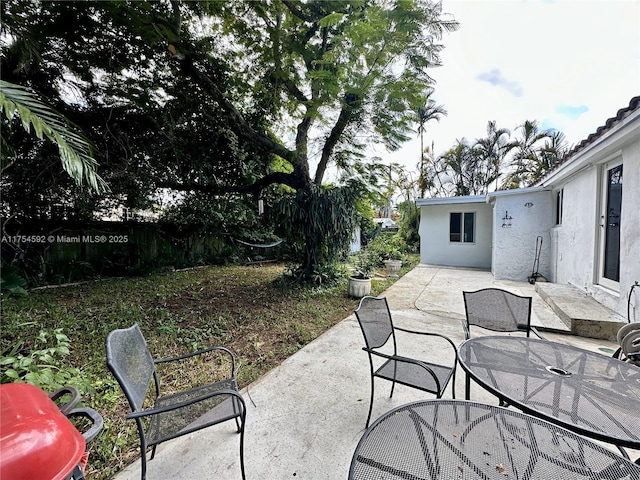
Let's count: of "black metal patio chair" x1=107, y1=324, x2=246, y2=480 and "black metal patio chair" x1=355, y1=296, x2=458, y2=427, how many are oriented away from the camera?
0

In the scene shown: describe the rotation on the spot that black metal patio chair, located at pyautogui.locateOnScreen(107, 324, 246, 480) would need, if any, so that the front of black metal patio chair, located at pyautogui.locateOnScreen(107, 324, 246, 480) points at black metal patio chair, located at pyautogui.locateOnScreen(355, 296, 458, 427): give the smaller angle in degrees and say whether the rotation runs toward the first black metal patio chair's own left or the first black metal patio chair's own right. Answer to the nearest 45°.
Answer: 0° — it already faces it

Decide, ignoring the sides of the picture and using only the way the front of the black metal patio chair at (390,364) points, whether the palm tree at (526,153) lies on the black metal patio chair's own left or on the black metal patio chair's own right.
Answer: on the black metal patio chair's own left

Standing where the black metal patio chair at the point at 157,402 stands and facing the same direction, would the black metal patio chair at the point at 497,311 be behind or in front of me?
in front

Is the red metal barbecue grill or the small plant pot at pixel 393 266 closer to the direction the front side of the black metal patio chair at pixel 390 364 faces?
the red metal barbecue grill

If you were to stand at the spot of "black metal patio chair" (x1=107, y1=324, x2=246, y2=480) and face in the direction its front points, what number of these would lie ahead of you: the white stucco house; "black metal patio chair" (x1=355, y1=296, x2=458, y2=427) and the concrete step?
3

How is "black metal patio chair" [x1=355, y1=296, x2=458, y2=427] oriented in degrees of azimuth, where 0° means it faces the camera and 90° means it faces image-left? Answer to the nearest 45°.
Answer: approximately 315°

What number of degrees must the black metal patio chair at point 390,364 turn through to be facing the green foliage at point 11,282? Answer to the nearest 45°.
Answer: approximately 135° to its right

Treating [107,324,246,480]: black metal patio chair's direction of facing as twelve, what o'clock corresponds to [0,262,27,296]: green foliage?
The green foliage is roughly at 8 o'clock from the black metal patio chair.

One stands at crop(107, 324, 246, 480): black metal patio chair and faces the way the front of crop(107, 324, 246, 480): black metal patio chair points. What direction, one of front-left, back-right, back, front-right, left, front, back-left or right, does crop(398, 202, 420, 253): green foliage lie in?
front-left

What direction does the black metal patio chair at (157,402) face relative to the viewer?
to the viewer's right
